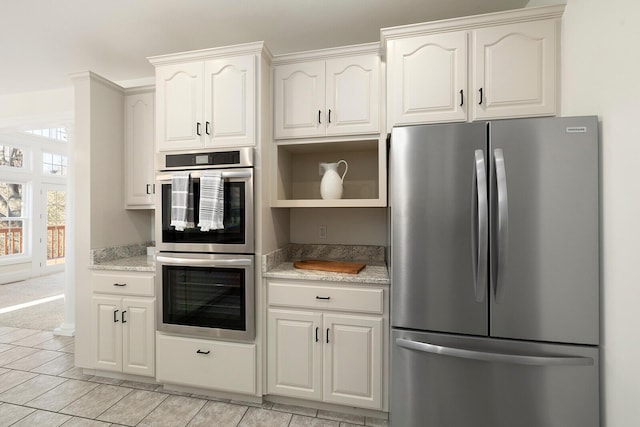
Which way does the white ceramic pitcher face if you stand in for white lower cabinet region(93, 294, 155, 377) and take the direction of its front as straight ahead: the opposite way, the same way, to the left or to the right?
to the right

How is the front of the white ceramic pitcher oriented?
to the viewer's left

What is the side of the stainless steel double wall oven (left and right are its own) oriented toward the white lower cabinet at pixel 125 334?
right

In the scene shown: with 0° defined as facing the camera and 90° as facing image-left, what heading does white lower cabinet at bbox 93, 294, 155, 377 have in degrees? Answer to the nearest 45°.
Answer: approximately 45°

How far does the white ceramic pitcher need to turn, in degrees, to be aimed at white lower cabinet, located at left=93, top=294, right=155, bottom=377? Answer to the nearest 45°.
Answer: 0° — it already faces it

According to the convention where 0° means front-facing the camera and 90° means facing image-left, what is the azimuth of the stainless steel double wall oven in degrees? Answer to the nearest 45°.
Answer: approximately 45°

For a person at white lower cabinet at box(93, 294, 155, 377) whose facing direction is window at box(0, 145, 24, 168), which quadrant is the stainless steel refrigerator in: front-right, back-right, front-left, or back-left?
back-right

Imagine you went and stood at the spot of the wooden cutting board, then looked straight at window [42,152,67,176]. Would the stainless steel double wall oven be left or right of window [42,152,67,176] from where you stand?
left
